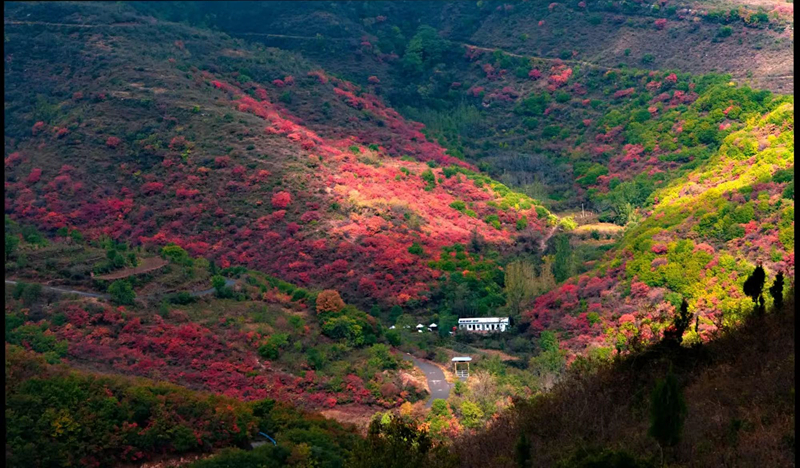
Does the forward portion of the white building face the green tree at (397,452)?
yes

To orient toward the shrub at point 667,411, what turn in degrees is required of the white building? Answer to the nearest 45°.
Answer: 0° — it already faces it

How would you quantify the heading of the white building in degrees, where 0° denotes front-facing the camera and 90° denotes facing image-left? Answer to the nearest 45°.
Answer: approximately 0°

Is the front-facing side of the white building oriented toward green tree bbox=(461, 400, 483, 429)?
yes

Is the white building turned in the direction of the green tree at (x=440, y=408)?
yes

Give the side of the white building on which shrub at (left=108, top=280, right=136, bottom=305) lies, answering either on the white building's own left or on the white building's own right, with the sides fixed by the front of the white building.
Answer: on the white building's own right

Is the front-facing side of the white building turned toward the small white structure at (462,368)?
yes
